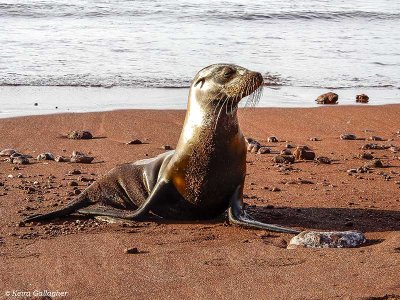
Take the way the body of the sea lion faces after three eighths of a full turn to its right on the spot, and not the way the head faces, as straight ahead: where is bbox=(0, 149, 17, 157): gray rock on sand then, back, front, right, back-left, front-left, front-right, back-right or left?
front-right

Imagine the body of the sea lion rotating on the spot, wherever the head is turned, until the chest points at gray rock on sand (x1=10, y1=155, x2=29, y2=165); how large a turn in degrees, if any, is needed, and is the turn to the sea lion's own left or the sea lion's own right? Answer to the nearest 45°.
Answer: approximately 180°

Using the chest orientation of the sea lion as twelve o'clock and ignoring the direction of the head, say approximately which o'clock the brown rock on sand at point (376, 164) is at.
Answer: The brown rock on sand is roughly at 9 o'clock from the sea lion.

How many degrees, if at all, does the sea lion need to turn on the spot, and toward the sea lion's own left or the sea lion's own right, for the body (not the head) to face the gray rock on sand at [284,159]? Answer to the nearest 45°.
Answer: approximately 90° to the sea lion's own left

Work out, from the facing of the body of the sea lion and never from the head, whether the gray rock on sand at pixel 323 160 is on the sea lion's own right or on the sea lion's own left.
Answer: on the sea lion's own left

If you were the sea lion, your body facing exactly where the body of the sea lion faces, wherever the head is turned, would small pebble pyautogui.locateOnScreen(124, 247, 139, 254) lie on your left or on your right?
on your right

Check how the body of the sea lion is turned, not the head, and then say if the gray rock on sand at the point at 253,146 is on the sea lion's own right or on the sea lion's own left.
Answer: on the sea lion's own left

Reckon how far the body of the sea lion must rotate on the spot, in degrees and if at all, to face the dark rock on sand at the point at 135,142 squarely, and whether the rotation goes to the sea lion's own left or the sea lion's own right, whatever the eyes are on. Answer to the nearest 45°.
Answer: approximately 135° to the sea lion's own left

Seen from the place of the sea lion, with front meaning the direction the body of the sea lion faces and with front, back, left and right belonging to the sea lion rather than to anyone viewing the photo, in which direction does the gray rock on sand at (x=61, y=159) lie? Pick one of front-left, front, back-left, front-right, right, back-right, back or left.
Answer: back

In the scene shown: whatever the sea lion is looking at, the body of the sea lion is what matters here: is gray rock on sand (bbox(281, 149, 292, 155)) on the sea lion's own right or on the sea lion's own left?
on the sea lion's own left

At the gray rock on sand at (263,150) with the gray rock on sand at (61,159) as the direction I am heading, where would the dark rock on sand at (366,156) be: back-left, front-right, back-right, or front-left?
back-left

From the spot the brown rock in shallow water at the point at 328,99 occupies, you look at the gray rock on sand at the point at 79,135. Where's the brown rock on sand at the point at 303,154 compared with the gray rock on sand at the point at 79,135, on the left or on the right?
left

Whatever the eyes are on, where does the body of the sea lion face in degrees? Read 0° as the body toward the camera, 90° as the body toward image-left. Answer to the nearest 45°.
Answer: approximately 315°
